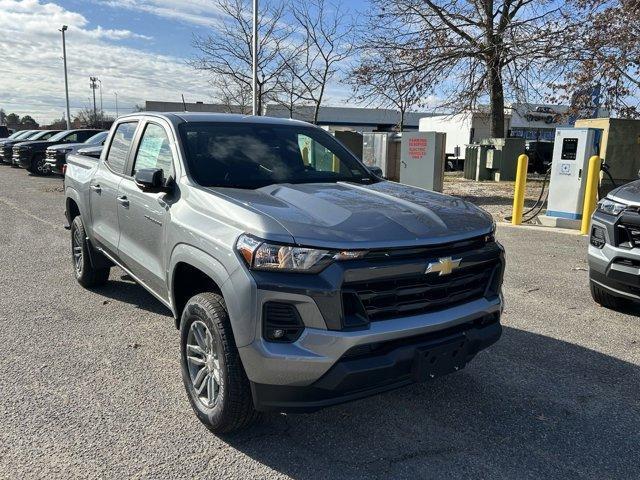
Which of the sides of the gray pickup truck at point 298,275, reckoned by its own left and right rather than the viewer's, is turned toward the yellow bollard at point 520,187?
left

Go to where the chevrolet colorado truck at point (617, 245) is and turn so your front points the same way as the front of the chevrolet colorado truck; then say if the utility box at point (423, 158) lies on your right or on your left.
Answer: on your right

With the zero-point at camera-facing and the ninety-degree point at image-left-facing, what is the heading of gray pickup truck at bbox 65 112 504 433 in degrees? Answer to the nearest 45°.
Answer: approximately 315°

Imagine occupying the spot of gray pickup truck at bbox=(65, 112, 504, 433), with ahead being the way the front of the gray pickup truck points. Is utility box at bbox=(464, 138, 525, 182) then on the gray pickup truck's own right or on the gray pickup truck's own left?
on the gray pickup truck's own left

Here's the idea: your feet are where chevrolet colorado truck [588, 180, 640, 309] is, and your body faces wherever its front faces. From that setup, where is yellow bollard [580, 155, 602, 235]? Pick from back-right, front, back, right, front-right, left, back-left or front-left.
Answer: back-right

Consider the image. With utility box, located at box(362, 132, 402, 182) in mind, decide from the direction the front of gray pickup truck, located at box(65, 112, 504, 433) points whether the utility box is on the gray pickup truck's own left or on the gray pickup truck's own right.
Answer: on the gray pickup truck's own left

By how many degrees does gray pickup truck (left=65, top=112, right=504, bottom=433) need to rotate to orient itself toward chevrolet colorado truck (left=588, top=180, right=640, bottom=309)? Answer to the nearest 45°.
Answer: approximately 90° to its left

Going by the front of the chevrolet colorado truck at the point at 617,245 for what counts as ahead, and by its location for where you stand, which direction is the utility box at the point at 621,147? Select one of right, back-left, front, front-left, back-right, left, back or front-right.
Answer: back-right

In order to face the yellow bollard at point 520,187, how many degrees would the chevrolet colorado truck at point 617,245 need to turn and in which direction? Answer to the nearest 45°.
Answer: approximately 135° to its right
